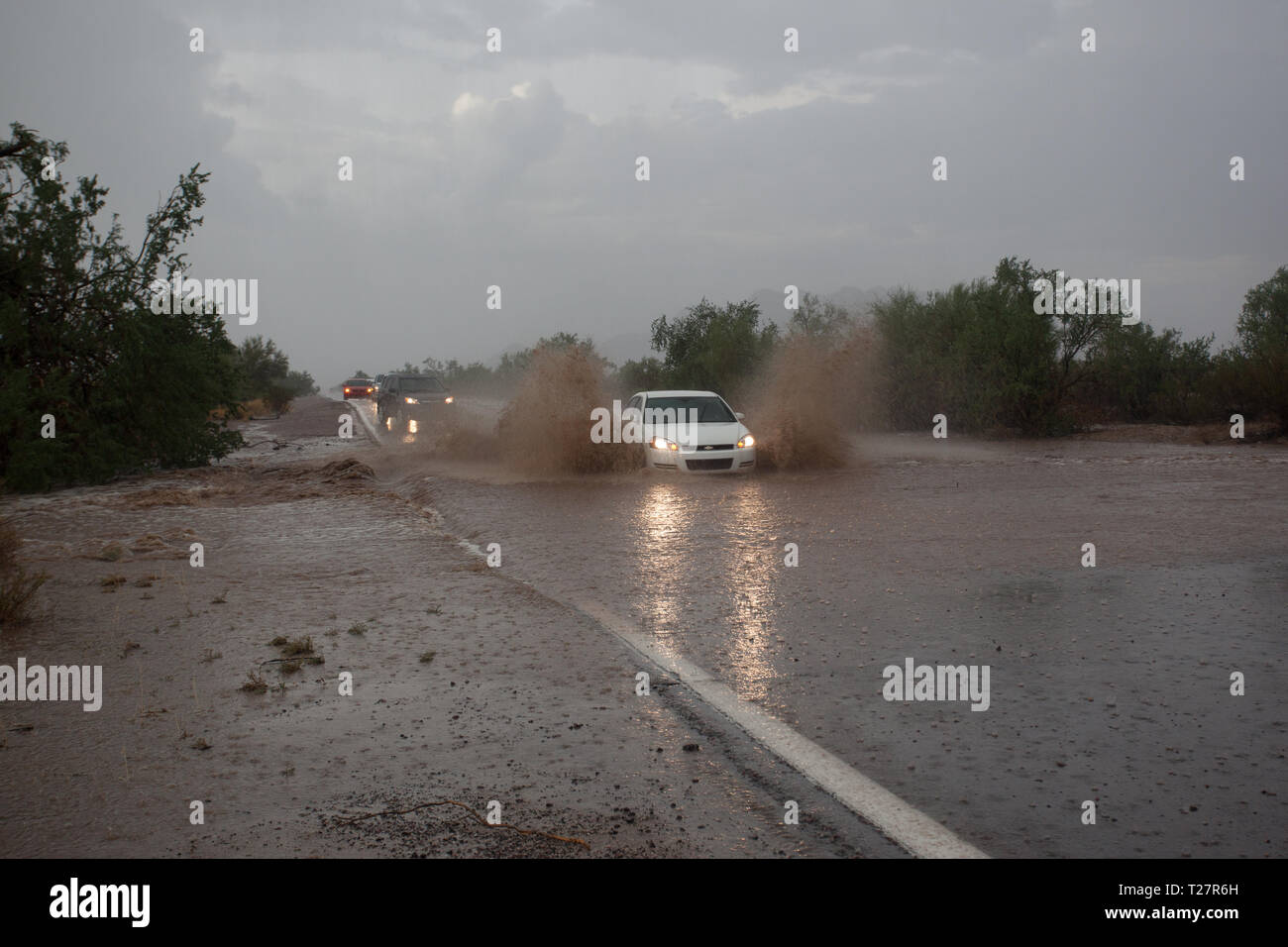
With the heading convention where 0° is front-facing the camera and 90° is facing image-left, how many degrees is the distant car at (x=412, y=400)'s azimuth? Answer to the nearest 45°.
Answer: approximately 315°

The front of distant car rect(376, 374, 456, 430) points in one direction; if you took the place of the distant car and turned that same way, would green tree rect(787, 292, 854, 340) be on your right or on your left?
on your left

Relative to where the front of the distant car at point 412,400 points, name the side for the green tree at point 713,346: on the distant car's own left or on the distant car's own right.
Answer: on the distant car's own left
